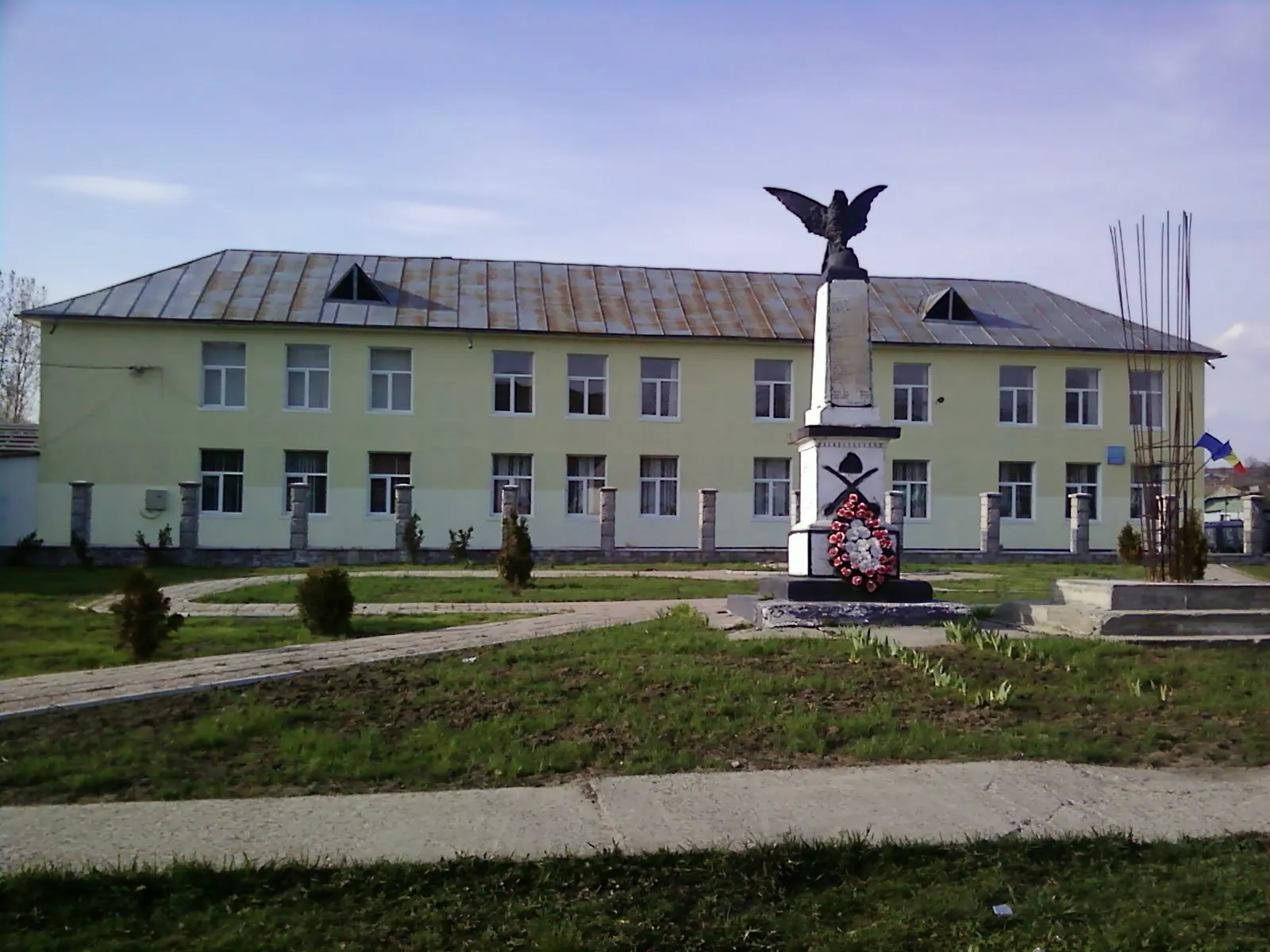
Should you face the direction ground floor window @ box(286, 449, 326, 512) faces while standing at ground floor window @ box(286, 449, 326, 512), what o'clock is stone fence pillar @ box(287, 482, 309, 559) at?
The stone fence pillar is roughly at 12 o'clock from the ground floor window.

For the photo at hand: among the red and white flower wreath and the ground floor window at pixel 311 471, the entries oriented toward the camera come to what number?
2

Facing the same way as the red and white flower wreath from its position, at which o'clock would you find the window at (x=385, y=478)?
The window is roughly at 5 o'clock from the red and white flower wreath.

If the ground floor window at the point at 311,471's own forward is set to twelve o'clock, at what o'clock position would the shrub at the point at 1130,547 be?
The shrub is roughly at 10 o'clock from the ground floor window.

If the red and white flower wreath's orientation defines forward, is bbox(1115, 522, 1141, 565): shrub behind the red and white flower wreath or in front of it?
behind

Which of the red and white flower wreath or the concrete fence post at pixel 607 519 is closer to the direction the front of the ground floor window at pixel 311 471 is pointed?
the red and white flower wreath

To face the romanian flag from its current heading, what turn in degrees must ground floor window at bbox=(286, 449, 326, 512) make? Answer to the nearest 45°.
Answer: approximately 45° to its left

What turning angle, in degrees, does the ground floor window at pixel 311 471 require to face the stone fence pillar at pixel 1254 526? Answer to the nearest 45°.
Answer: approximately 90° to its left

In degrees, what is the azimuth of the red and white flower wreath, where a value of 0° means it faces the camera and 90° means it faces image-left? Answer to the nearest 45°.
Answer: approximately 0°

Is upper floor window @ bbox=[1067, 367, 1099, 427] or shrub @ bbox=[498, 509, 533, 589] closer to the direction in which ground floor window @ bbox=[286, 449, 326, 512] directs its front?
the shrub

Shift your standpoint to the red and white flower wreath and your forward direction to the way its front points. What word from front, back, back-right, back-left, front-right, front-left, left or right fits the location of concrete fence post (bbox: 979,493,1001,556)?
back

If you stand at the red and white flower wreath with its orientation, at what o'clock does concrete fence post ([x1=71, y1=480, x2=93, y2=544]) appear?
The concrete fence post is roughly at 4 o'clock from the red and white flower wreath.

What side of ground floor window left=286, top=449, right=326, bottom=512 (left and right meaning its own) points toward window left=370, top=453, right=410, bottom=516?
left

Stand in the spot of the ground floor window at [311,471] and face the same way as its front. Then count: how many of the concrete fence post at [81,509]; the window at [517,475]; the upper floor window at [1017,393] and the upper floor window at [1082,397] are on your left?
3

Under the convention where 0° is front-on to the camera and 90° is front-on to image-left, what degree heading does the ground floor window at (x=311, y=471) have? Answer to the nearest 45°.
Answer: approximately 0°
